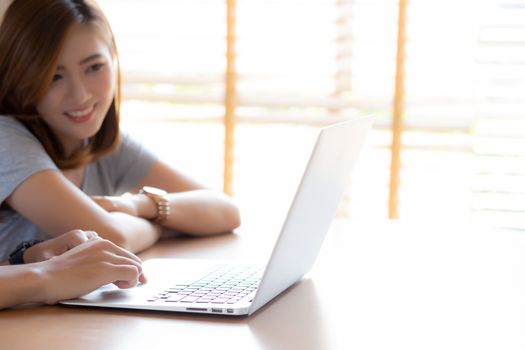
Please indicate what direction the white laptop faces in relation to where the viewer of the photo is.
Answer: facing to the left of the viewer

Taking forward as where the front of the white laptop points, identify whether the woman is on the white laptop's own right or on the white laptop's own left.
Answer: on the white laptop's own right

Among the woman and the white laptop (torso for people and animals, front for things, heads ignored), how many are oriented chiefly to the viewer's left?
1

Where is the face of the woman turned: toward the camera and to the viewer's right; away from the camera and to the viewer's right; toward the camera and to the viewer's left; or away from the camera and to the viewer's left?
toward the camera and to the viewer's right

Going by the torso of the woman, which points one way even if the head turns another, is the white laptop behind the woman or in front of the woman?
in front

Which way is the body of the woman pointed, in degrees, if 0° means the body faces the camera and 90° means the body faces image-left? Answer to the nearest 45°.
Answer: approximately 315°

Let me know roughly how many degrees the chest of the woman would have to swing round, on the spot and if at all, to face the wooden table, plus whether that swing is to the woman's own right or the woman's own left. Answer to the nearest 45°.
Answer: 0° — they already face it
